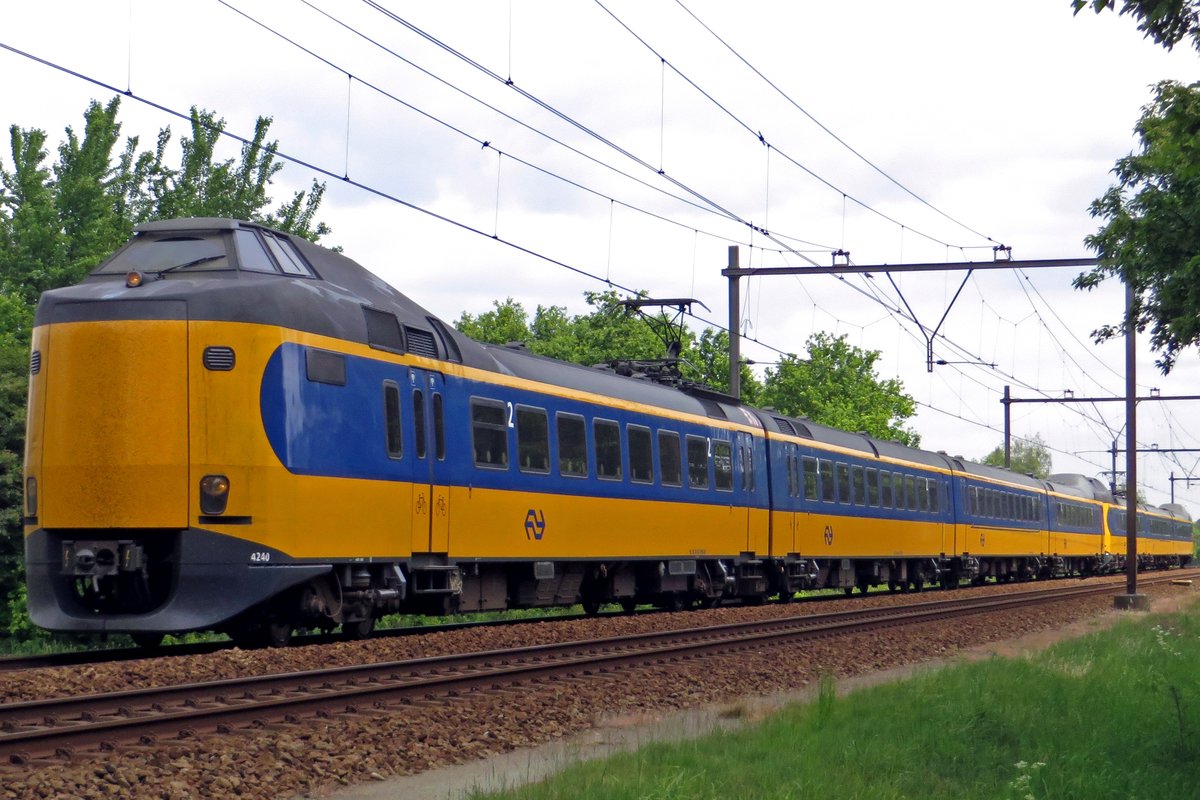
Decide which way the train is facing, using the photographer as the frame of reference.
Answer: facing the viewer and to the left of the viewer

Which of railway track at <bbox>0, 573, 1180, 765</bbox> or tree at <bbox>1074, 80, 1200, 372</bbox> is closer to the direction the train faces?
the railway track

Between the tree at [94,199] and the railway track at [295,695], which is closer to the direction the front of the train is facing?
the railway track

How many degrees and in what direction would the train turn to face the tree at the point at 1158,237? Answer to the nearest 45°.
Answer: approximately 135° to its left

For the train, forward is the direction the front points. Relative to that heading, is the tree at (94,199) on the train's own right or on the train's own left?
on the train's own right

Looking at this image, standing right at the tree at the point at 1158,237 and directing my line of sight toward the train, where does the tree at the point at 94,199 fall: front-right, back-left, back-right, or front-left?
front-right
